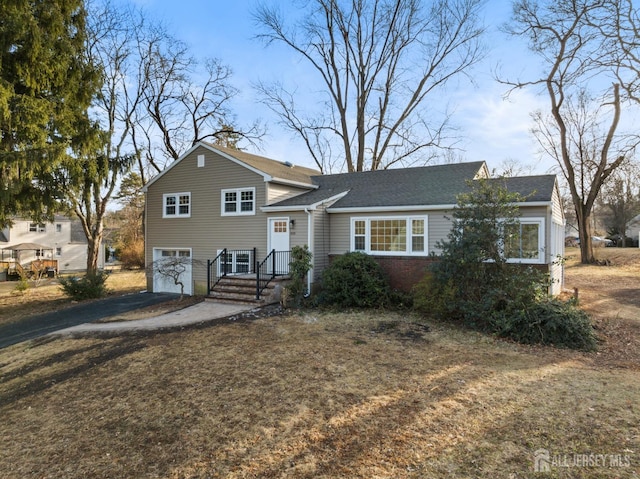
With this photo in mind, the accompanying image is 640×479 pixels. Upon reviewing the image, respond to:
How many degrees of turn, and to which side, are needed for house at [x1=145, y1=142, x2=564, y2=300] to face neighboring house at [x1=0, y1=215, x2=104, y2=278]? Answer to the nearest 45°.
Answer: approximately 135° to its right

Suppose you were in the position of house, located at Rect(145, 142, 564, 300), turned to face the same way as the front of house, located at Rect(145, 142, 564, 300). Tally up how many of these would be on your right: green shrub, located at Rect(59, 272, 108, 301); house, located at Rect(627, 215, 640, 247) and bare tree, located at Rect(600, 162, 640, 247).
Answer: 1

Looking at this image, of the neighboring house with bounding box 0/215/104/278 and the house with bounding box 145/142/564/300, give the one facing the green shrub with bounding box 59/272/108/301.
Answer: the neighboring house

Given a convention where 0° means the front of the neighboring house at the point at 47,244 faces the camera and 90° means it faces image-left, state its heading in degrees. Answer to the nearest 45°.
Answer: approximately 180°

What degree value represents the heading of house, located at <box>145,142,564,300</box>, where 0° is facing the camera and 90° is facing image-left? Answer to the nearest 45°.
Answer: approximately 0°

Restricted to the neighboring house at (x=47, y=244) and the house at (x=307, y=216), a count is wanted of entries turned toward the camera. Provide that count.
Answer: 1

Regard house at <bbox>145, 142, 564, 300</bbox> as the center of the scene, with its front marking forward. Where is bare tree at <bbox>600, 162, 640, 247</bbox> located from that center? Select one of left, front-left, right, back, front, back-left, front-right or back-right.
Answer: back-left

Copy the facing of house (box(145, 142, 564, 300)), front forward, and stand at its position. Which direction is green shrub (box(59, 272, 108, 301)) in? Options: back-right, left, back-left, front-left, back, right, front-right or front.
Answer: right

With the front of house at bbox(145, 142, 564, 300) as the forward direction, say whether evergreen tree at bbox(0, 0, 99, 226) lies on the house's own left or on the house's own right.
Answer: on the house's own right
